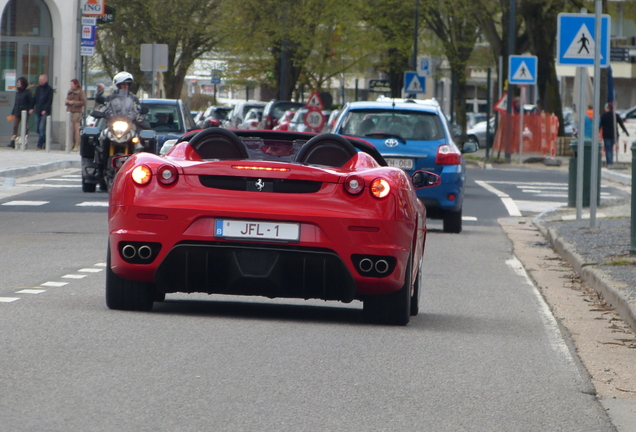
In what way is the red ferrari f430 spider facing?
away from the camera

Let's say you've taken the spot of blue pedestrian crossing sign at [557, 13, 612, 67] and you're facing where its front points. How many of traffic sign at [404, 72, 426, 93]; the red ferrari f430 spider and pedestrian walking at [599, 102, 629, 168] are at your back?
2

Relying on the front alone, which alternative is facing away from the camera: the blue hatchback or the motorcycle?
the blue hatchback

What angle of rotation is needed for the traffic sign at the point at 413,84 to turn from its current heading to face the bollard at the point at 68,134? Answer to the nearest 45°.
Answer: approximately 45° to its right

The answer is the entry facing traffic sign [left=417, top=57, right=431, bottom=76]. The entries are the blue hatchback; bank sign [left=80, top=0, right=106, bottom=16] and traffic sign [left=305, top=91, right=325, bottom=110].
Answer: the blue hatchback

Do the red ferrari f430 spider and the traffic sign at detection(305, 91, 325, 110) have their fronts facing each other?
yes

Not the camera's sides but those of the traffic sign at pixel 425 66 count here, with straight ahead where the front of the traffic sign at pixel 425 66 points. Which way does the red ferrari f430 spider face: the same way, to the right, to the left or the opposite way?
the opposite way
